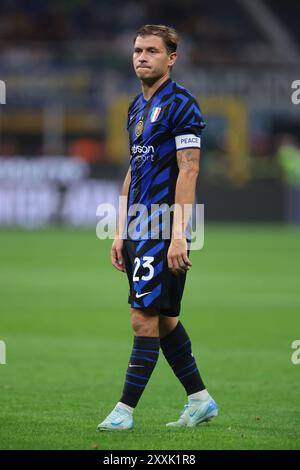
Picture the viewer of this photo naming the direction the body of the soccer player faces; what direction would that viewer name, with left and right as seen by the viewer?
facing the viewer and to the left of the viewer

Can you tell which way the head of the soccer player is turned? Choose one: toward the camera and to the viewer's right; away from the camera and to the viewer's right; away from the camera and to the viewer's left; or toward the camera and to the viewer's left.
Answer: toward the camera and to the viewer's left
